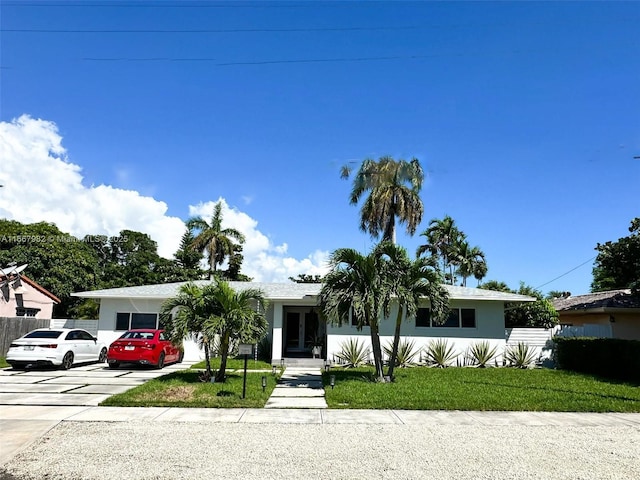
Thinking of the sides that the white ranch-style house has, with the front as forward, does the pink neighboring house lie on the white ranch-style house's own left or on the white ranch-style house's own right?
on the white ranch-style house's own right

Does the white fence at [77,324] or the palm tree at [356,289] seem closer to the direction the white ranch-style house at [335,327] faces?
the palm tree

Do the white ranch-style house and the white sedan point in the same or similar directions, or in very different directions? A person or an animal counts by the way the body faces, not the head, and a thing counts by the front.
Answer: very different directions
